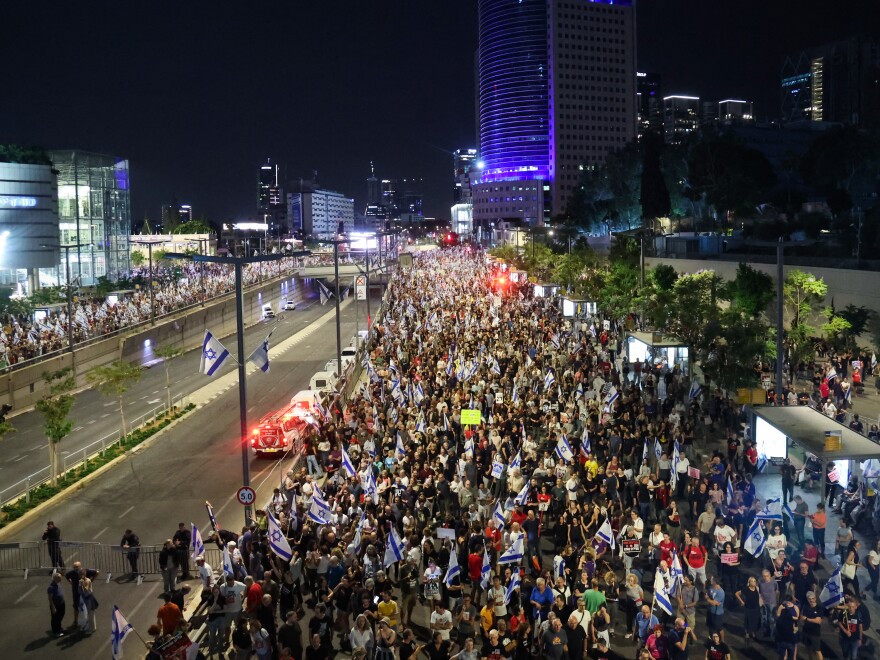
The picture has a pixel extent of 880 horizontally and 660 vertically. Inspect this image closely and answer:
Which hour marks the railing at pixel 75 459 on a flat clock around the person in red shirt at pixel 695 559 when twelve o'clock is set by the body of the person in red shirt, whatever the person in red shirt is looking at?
The railing is roughly at 4 o'clock from the person in red shirt.

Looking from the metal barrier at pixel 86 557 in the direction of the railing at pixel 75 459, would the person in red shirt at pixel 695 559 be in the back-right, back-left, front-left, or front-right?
back-right

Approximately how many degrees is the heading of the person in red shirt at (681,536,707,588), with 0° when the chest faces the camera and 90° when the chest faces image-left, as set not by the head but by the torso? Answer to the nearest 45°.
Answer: approximately 0°

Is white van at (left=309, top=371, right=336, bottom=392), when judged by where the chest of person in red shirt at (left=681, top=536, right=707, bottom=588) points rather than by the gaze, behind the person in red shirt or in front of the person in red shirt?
behind

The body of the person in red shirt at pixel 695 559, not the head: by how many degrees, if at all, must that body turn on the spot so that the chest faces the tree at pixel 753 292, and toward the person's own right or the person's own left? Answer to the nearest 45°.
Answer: approximately 180°

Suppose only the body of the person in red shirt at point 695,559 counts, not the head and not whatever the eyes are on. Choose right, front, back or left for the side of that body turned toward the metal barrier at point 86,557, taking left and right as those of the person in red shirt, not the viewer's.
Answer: right

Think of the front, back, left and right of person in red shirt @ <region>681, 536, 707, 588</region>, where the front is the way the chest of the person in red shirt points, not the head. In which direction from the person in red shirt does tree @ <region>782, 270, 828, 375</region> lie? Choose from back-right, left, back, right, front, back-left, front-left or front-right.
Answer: back

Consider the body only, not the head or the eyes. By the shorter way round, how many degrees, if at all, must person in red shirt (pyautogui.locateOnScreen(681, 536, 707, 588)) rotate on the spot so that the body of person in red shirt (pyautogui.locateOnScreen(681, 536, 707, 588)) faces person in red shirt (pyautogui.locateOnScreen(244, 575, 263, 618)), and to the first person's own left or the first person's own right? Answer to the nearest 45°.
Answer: approximately 90° to the first person's own right

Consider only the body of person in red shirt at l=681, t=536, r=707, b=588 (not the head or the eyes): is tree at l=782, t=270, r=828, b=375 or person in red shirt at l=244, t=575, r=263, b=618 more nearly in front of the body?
the person in red shirt
